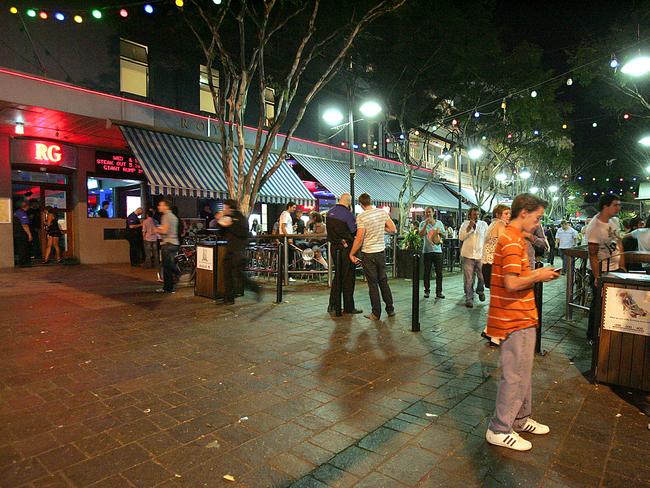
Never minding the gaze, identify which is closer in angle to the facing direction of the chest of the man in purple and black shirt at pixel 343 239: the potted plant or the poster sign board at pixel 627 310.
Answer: the potted plant

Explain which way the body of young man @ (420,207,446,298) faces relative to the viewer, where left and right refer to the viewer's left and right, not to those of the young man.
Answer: facing the viewer

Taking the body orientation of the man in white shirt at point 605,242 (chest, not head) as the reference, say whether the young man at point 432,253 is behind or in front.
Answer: behind

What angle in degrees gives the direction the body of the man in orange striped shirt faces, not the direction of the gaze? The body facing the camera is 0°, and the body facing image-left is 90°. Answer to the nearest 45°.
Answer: approximately 270°

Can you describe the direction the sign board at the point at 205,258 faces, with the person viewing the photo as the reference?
facing the viewer

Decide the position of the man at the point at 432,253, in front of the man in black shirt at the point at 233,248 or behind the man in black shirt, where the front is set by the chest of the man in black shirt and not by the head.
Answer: behind

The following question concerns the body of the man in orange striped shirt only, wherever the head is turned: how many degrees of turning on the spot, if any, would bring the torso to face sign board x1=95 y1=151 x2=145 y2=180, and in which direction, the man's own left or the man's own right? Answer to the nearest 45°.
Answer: approximately 135° to the man's own left

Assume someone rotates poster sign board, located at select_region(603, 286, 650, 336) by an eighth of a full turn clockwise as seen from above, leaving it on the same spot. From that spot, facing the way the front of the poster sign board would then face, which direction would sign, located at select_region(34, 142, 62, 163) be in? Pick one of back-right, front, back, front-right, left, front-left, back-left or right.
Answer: front-right

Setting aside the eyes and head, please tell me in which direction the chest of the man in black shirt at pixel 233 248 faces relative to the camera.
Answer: to the viewer's left

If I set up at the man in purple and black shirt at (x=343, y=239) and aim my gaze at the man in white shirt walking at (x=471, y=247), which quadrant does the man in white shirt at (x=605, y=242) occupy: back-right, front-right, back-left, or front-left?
front-right

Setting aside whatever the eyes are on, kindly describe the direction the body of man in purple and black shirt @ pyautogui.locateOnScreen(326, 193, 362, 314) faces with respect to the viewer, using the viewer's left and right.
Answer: facing away from the viewer and to the right of the viewer

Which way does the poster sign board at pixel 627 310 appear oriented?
toward the camera

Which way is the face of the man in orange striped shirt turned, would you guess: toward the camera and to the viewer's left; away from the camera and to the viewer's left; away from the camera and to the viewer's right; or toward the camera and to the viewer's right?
toward the camera and to the viewer's right

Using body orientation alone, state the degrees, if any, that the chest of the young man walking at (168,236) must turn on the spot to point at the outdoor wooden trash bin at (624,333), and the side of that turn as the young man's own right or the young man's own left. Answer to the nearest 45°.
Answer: approximately 135° to the young man's own left

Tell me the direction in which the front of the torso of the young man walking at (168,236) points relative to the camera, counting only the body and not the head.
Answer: to the viewer's left

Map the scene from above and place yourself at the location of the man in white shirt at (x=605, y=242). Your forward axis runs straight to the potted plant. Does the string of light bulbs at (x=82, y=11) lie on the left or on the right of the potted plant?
left
